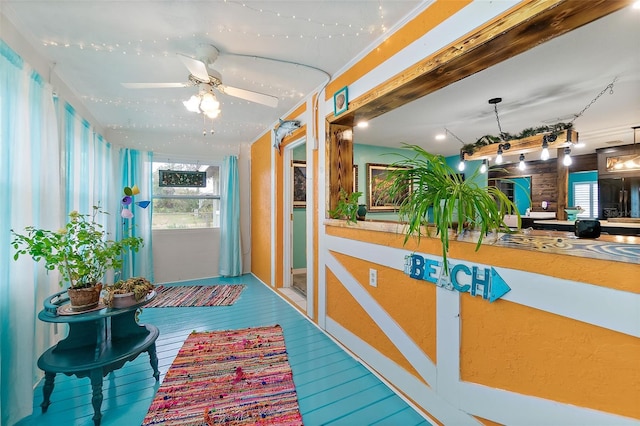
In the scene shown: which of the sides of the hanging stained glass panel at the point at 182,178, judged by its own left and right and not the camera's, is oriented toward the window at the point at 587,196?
left

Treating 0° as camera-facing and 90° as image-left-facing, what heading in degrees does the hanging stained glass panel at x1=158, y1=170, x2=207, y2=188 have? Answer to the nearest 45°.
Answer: approximately 0°

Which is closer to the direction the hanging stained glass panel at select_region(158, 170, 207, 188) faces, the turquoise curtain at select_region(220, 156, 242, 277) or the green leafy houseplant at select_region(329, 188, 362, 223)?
the green leafy houseplant

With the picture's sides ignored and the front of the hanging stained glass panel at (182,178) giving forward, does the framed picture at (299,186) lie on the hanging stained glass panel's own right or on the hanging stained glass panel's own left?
on the hanging stained glass panel's own left

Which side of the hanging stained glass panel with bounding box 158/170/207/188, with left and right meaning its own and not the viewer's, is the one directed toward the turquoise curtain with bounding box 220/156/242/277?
left

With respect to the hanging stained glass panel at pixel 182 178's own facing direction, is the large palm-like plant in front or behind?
in front

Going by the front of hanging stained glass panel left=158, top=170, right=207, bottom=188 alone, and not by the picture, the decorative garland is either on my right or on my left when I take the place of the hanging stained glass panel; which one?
on my left

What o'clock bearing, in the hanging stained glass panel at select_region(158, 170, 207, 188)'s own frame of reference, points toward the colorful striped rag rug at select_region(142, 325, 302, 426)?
The colorful striped rag rug is roughly at 12 o'clock from the hanging stained glass panel.

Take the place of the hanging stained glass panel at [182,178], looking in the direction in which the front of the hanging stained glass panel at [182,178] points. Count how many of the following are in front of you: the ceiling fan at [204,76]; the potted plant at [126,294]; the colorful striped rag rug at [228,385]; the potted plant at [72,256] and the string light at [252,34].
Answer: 5

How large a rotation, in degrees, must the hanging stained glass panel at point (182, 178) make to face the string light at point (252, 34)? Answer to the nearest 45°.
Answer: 0° — it already faces it
